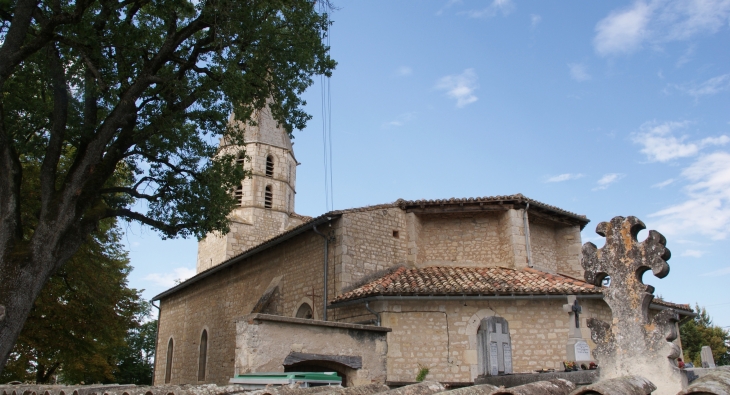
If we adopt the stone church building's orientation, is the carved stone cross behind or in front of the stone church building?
behind

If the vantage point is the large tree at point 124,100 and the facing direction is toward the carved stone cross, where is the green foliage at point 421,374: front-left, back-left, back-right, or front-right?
front-left

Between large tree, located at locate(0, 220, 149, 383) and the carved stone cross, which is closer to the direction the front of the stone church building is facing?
the large tree

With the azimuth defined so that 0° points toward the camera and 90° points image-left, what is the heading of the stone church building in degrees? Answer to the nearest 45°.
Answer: approximately 135°

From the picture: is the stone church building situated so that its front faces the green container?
no

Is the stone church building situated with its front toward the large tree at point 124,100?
no

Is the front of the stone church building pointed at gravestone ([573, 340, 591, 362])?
no
